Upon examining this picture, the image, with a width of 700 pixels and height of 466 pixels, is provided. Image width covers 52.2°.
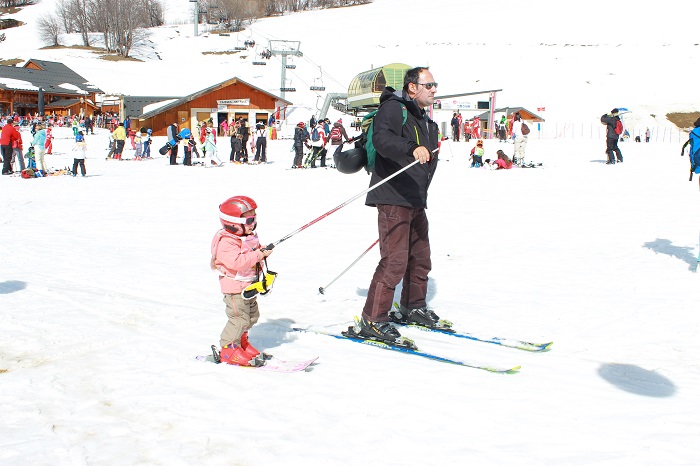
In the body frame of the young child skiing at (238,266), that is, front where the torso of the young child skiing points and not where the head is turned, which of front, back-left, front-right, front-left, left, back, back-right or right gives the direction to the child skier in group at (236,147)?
left

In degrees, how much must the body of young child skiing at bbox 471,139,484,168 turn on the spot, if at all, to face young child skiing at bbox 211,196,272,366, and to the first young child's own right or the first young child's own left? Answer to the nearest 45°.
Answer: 0° — they already face them

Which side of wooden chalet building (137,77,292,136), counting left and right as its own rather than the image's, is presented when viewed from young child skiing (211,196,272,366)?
front

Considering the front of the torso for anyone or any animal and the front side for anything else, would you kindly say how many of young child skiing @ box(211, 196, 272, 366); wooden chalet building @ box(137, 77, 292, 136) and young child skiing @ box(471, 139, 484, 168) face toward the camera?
2

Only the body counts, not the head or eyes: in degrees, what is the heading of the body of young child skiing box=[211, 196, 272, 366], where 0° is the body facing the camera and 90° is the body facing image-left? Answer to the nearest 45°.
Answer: approximately 270°

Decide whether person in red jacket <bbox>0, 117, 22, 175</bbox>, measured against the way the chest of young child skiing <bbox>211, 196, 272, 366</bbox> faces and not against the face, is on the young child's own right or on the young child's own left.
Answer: on the young child's own left

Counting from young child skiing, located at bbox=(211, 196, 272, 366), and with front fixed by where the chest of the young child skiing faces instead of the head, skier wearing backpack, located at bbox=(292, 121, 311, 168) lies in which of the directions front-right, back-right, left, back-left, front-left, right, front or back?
left

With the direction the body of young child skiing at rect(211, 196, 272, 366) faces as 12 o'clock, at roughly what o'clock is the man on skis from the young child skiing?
The man on skis is roughly at 11 o'clock from the young child skiing.

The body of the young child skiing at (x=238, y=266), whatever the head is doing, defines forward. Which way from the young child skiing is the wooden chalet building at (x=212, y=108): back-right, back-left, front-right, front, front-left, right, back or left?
left

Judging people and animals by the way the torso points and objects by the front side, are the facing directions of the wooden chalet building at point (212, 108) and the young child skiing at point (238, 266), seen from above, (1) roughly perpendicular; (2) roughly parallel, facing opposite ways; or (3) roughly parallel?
roughly perpendicular

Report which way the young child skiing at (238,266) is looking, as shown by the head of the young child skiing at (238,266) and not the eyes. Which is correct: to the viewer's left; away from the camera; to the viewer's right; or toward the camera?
to the viewer's right

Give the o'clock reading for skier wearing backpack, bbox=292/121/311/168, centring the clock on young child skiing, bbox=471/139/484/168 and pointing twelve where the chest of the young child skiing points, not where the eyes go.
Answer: The skier wearing backpack is roughly at 3 o'clock from the young child skiing.

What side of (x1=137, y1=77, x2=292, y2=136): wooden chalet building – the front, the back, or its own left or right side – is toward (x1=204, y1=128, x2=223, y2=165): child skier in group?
front

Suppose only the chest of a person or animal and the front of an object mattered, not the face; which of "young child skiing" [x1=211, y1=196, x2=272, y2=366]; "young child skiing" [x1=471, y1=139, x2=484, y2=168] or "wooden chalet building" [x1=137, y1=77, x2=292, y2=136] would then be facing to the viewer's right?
"young child skiing" [x1=211, y1=196, x2=272, y2=366]
